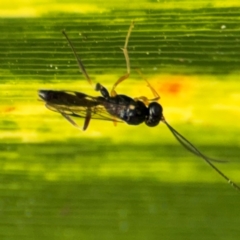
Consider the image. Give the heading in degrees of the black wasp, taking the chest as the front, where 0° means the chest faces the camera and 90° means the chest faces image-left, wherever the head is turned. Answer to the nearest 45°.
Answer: approximately 270°
